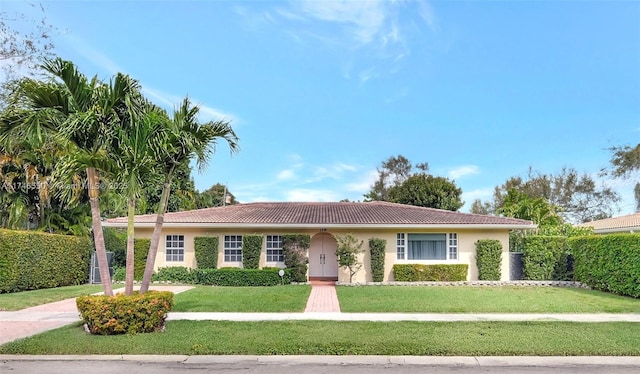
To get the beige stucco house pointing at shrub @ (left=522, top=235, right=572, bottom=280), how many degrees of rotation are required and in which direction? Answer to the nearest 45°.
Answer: approximately 90° to its left

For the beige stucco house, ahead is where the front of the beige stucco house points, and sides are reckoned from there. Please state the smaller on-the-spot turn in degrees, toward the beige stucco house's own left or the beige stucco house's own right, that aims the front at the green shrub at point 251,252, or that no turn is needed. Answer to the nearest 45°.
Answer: approximately 90° to the beige stucco house's own right

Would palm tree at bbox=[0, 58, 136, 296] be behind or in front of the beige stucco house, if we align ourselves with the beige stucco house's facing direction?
in front

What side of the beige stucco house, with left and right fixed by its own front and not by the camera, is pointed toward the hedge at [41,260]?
right

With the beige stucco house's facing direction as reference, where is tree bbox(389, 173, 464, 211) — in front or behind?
behind

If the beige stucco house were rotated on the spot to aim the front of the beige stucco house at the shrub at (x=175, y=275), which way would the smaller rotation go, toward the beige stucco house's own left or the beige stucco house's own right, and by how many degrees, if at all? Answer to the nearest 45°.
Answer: approximately 90° to the beige stucco house's own right

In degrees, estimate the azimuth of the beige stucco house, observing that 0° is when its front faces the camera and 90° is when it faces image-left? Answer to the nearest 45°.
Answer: approximately 0°

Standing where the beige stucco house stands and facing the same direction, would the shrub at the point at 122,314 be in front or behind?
in front
